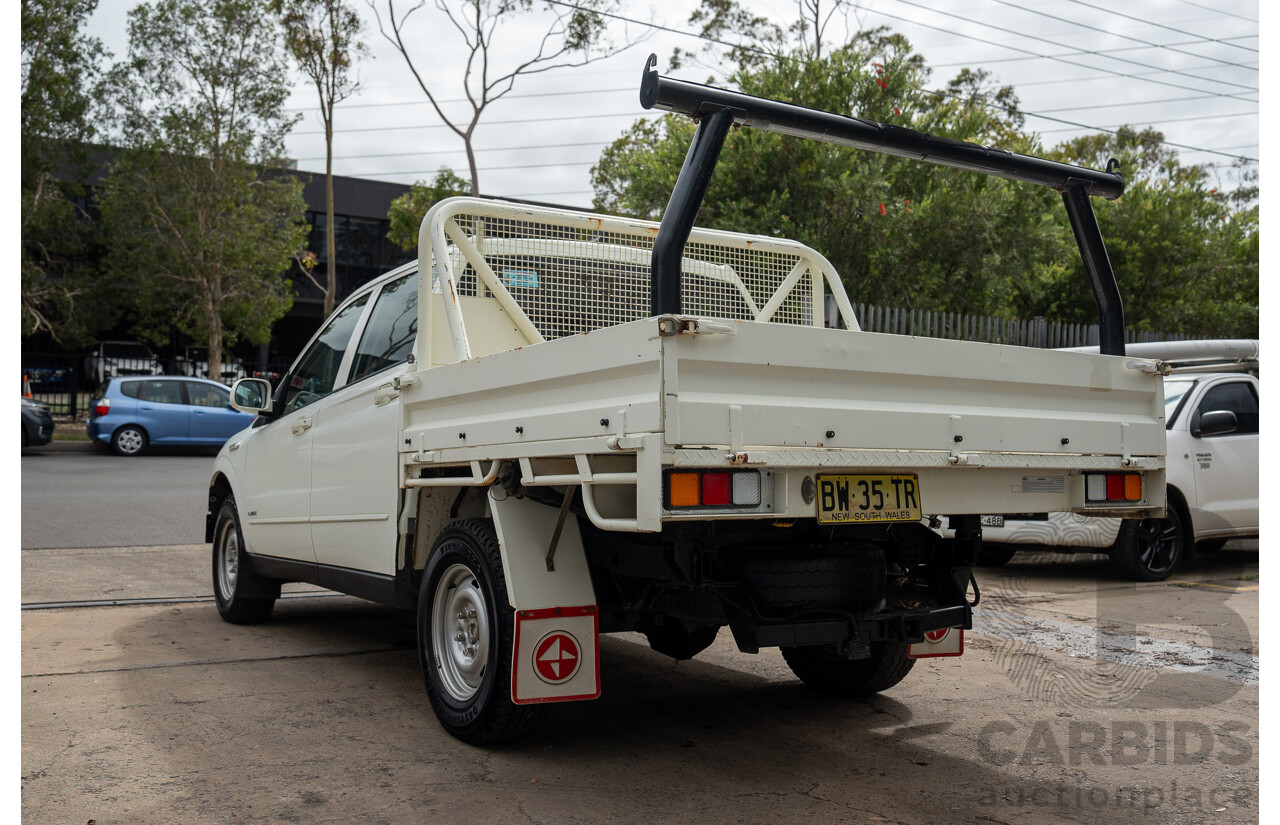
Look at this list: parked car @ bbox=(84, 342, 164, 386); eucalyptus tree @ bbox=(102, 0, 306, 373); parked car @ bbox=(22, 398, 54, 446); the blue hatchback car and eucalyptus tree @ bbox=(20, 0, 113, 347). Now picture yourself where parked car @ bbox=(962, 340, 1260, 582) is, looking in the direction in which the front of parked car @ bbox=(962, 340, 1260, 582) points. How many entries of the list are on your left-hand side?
0

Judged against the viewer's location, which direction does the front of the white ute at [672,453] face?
facing away from the viewer and to the left of the viewer

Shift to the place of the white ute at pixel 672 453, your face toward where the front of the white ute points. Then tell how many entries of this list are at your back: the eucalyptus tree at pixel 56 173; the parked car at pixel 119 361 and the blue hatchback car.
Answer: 0

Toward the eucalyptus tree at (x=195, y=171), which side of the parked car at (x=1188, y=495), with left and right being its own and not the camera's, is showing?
right

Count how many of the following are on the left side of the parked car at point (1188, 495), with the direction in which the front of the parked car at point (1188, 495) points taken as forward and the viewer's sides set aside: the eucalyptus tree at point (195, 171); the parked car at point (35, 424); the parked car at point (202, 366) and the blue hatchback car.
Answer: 0

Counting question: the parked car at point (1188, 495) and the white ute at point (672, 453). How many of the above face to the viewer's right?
0

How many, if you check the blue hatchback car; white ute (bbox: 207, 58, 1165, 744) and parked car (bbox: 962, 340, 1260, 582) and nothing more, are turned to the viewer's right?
1

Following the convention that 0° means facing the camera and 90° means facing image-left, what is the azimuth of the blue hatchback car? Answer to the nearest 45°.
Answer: approximately 270°

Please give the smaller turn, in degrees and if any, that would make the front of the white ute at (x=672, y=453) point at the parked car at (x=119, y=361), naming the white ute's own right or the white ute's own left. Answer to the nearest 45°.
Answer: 0° — it already faces it

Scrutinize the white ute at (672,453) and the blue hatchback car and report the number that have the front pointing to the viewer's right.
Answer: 1

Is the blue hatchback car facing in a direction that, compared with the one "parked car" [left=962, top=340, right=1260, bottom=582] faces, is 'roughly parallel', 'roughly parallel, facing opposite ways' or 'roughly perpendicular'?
roughly parallel, facing opposite ways

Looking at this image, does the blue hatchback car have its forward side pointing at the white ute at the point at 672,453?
no

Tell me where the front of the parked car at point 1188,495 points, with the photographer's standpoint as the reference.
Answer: facing the viewer and to the left of the viewer

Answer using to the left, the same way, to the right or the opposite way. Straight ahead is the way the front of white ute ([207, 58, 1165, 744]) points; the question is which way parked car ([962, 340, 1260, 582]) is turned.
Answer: to the left

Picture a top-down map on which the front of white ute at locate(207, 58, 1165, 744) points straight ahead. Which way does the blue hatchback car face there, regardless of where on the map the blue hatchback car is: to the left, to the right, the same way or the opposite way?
to the right

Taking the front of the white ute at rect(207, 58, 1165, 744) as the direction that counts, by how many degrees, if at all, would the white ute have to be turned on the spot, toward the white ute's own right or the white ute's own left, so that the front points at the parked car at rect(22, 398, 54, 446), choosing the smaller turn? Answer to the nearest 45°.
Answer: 0° — it already faces it
